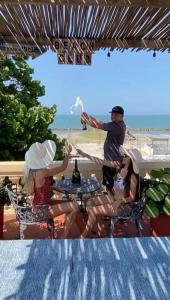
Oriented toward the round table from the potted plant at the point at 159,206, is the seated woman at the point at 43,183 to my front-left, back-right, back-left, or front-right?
front-left

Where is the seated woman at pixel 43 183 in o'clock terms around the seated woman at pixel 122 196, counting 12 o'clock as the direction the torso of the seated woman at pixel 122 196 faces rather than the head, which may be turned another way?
the seated woman at pixel 43 183 is roughly at 12 o'clock from the seated woman at pixel 122 196.

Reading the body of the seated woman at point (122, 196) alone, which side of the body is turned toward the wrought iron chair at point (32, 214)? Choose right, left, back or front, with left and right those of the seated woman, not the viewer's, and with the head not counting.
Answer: front

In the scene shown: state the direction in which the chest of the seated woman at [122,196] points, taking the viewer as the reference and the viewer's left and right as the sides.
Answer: facing to the left of the viewer

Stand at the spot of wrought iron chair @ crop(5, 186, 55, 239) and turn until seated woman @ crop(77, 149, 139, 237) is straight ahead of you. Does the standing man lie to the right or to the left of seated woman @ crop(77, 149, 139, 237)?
left

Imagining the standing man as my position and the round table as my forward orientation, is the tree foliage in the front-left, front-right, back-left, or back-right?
back-right

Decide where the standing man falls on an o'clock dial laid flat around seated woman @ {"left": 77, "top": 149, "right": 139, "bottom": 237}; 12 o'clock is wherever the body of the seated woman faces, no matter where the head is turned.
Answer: The standing man is roughly at 3 o'clock from the seated woman.

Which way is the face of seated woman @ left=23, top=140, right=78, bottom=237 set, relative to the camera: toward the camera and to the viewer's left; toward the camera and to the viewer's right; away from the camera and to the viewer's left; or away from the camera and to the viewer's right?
away from the camera and to the viewer's right
